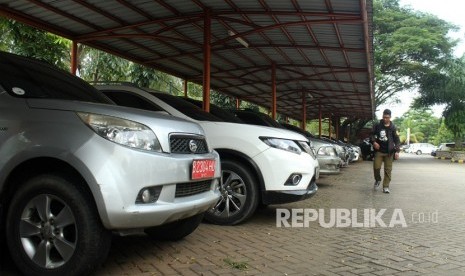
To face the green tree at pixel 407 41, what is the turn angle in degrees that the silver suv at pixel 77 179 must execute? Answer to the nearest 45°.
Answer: approximately 90° to its left

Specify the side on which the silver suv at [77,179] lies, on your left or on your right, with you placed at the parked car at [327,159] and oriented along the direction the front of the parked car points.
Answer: on your right

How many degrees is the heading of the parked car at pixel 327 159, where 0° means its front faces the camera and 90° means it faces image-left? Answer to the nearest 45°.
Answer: approximately 315°

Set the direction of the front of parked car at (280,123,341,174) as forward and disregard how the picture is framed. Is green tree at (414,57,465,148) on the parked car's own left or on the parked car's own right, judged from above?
on the parked car's own left

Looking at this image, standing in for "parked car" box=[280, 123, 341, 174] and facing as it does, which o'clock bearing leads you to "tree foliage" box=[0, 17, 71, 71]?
The tree foliage is roughly at 5 o'clock from the parked car.

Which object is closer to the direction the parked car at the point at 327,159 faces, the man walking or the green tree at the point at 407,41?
the man walking

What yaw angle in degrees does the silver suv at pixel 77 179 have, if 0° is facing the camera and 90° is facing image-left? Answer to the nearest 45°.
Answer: approximately 315°

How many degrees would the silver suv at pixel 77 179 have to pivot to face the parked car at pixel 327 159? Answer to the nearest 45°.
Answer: approximately 90° to its left

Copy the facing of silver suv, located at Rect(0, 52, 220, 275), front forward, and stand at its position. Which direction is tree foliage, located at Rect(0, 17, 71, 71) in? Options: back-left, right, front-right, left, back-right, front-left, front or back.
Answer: back-left

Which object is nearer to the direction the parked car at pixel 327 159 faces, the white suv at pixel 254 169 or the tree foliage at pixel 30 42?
the white suv

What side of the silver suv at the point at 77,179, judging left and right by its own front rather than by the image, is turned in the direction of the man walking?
left
